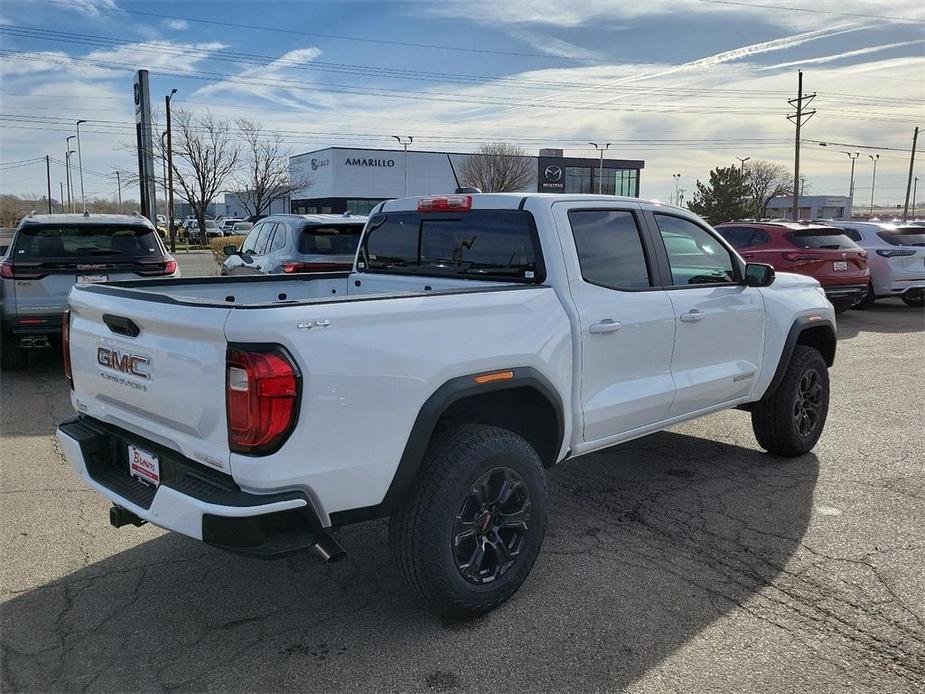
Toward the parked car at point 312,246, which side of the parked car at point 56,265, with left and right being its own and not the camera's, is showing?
right

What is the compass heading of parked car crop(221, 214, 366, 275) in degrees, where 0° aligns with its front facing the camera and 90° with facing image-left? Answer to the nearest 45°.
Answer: approximately 135°

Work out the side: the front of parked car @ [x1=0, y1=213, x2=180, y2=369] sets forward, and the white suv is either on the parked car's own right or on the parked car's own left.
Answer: on the parked car's own right

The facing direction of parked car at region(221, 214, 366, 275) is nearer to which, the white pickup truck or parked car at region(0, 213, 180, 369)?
the parked car

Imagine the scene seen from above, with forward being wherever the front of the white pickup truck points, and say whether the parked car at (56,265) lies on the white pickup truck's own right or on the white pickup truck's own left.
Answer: on the white pickup truck's own left

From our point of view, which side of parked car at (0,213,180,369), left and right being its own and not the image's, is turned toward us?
back

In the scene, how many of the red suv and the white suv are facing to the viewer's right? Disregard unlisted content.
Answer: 0

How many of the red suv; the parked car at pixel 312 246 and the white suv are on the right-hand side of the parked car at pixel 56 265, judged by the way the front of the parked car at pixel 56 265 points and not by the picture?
3

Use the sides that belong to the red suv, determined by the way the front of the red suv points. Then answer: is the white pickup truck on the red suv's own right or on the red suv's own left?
on the red suv's own left

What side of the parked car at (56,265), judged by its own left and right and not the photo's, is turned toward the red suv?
right

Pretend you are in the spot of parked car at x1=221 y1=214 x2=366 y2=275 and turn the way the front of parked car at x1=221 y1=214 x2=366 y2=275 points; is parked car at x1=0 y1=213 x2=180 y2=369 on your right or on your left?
on your left

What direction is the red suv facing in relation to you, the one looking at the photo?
facing away from the viewer and to the left of the viewer

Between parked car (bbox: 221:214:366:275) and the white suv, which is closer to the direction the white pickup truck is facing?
the white suv

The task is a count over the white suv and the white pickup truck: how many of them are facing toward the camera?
0
